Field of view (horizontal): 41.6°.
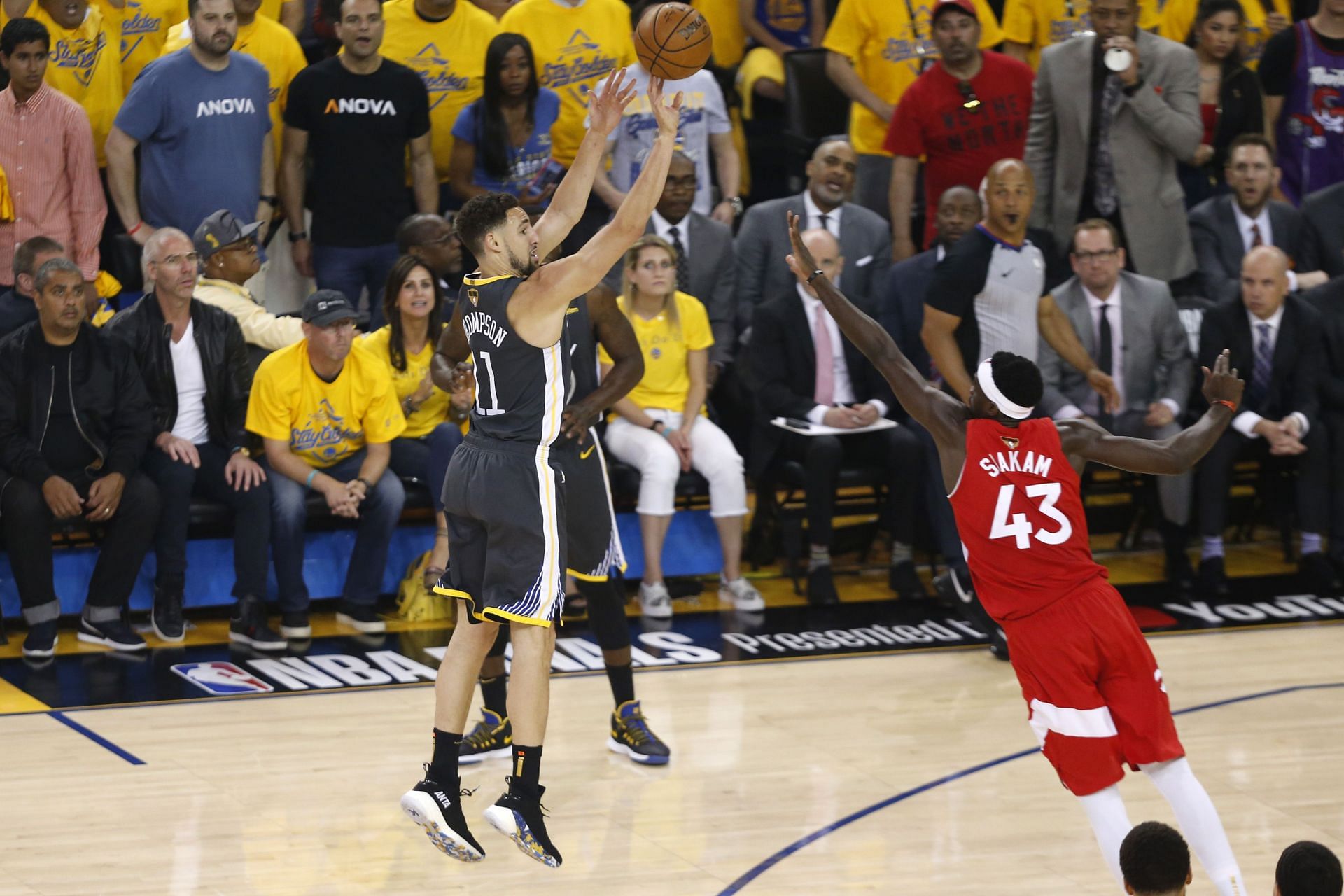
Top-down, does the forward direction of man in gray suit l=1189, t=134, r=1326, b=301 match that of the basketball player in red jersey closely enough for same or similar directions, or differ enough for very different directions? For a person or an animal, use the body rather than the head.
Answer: very different directions

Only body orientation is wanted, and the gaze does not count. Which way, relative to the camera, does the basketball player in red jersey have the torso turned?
away from the camera

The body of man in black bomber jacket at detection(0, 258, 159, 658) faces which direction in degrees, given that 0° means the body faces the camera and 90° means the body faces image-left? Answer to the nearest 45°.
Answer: approximately 0°

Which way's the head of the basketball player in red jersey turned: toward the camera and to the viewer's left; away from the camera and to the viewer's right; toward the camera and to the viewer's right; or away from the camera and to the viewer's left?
away from the camera and to the viewer's left
